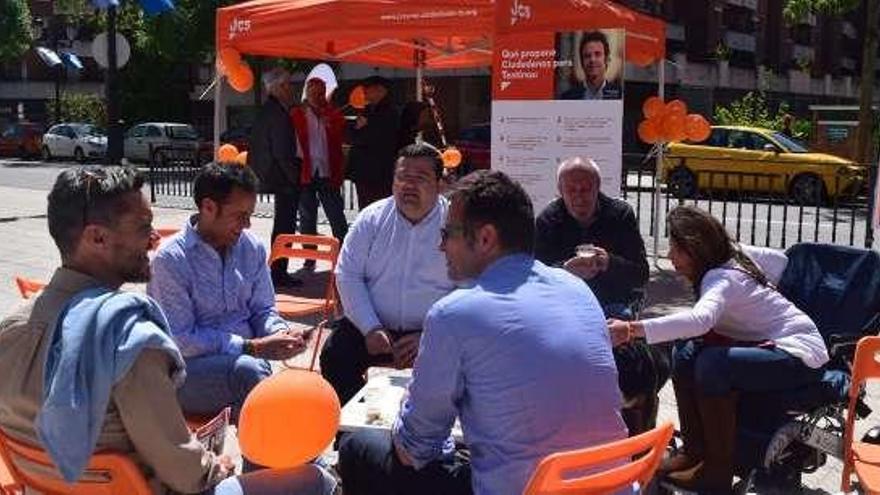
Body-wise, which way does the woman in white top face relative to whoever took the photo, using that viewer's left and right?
facing to the left of the viewer

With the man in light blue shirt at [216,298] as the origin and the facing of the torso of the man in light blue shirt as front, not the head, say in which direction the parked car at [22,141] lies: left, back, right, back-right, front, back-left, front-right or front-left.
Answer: back-left

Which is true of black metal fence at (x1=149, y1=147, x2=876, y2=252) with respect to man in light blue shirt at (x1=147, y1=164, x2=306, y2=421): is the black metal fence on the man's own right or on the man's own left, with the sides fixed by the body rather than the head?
on the man's own left

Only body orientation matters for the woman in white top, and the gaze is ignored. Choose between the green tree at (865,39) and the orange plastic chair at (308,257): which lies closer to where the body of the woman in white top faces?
the orange plastic chair

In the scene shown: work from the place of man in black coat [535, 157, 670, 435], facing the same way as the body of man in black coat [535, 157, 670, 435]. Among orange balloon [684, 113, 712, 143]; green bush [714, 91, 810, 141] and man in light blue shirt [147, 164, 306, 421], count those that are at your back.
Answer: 2

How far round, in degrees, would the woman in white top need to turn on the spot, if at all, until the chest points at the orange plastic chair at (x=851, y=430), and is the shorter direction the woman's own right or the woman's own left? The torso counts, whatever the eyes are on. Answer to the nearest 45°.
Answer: approximately 135° to the woman's own left

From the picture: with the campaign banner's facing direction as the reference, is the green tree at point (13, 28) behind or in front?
behind
